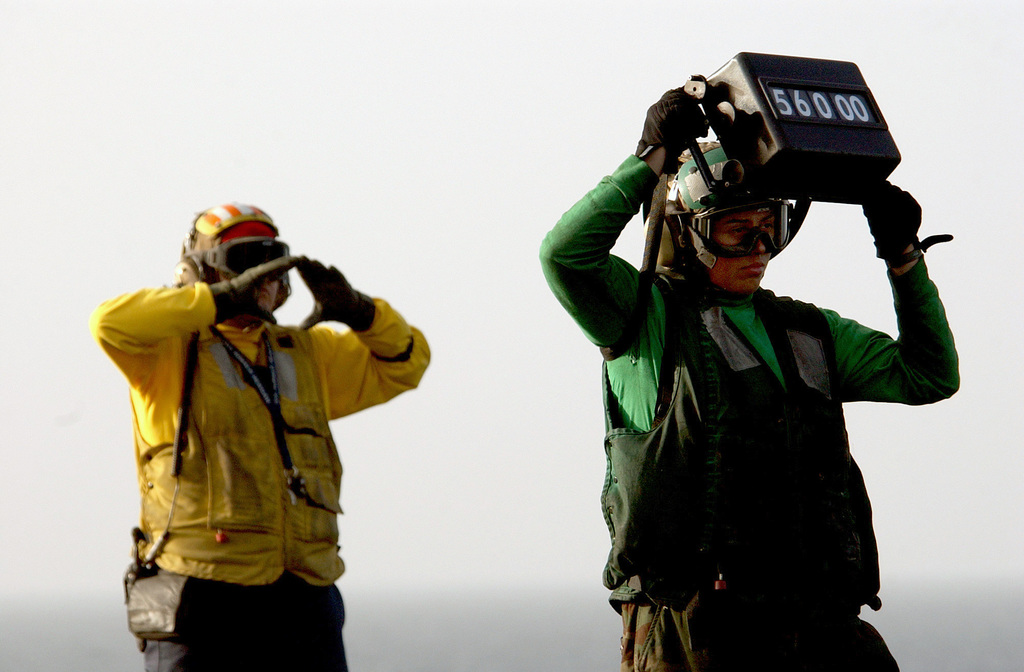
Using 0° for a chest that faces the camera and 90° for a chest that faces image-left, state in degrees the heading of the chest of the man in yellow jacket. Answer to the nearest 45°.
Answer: approximately 315°

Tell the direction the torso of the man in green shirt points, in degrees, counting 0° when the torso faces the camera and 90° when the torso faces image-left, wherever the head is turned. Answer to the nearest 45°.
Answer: approximately 315°

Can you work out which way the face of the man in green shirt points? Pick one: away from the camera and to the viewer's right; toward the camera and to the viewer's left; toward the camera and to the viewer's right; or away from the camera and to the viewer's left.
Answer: toward the camera and to the viewer's right

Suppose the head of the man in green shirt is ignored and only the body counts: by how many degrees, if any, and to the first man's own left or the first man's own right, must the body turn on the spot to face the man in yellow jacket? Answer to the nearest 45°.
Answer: approximately 135° to the first man's own right

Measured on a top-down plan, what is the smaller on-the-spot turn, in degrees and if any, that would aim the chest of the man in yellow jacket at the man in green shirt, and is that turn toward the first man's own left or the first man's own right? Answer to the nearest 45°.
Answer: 0° — they already face them
